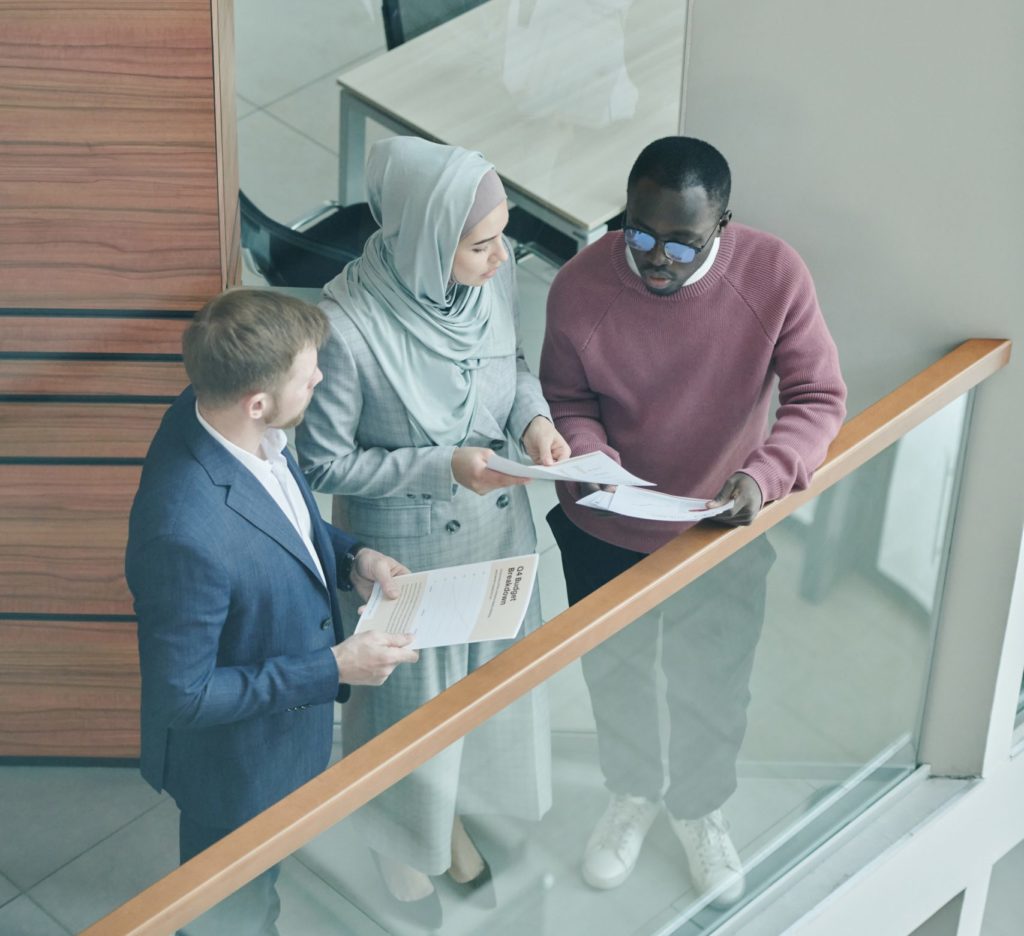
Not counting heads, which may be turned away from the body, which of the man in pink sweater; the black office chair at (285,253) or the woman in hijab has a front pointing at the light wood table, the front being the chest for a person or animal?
the black office chair

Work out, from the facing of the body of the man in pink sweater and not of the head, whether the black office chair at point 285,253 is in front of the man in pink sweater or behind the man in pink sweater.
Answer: behind

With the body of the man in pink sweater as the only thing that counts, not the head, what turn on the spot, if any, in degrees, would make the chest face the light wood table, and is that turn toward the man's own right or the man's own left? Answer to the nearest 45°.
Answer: approximately 180°

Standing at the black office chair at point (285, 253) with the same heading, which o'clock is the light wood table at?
The light wood table is roughly at 12 o'clock from the black office chair.

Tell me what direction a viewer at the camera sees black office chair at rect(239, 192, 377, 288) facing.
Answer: facing away from the viewer and to the right of the viewer

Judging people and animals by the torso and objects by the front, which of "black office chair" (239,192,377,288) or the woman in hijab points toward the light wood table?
the black office chair

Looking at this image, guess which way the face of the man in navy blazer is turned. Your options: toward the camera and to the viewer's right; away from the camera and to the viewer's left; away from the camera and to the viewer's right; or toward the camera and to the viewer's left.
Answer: away from the camera and to the viewer's right

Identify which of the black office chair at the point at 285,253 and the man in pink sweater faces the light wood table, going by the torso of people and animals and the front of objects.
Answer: the black office chair
